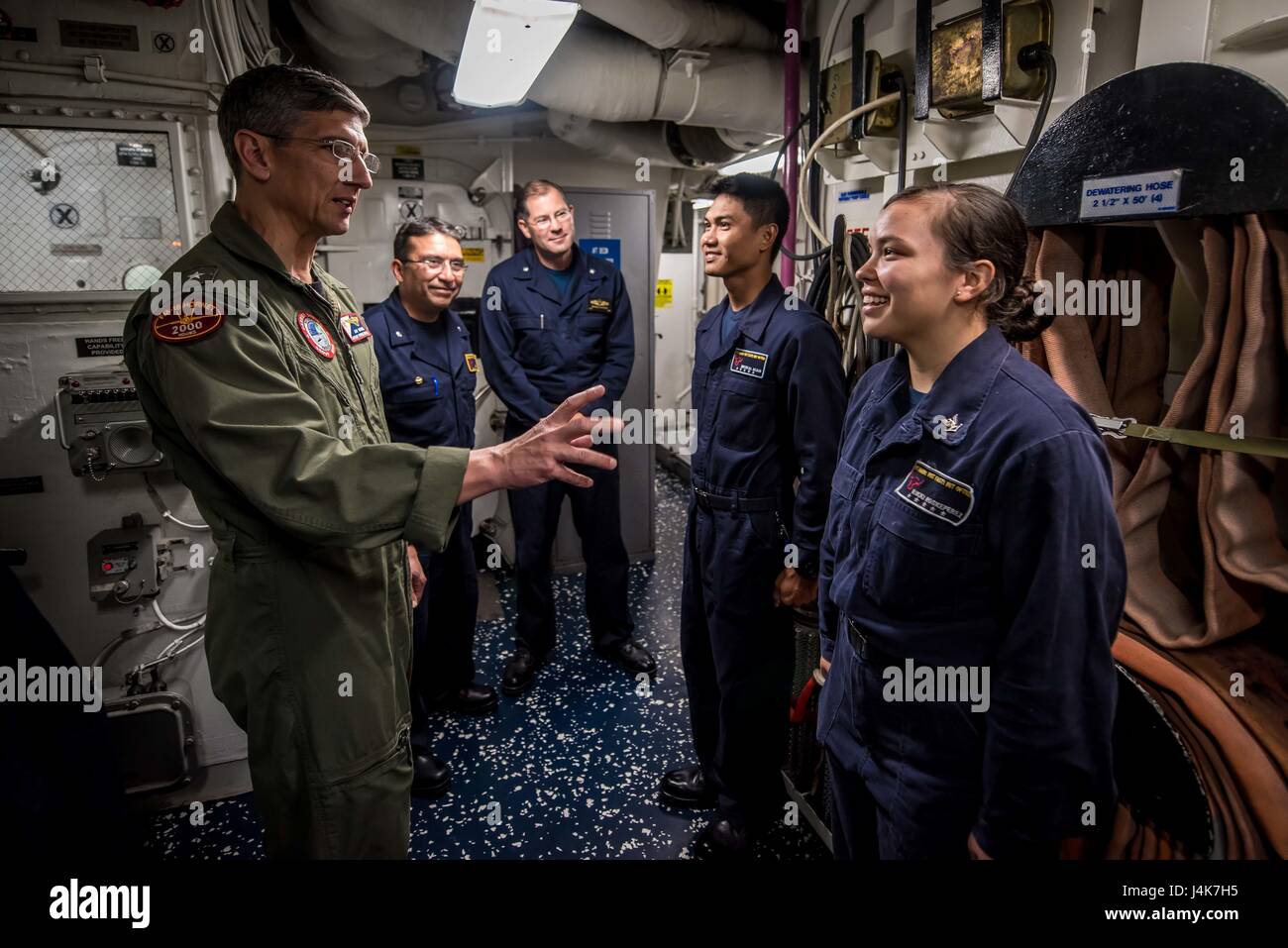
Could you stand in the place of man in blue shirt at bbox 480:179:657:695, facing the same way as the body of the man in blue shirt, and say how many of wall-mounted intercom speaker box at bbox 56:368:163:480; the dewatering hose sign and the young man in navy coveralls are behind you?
0

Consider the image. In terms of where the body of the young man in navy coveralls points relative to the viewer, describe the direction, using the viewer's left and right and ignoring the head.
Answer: facing the viewer and to the left of the viewer

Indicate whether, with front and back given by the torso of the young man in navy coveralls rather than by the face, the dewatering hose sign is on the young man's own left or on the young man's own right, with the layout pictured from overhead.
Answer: on the young man's own left

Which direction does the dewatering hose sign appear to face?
toward the camera

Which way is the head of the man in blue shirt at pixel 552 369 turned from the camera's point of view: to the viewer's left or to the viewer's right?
to the viewer's right

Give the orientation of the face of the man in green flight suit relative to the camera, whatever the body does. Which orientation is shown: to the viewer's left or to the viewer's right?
to the viewer's right

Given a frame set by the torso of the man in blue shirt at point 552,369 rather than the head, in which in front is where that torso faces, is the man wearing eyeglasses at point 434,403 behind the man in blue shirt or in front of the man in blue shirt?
in front

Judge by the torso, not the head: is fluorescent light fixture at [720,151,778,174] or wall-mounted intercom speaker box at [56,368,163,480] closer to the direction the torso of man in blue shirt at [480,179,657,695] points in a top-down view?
the wall-mounted intercom speaker box

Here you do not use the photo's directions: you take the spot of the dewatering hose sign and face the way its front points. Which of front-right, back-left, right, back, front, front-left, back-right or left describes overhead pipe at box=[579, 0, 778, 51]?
back-right

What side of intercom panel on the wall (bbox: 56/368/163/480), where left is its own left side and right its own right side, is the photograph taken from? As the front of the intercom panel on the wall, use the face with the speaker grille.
front

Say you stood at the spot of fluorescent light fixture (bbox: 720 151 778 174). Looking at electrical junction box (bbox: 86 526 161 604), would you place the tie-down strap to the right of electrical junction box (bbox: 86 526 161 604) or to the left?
left

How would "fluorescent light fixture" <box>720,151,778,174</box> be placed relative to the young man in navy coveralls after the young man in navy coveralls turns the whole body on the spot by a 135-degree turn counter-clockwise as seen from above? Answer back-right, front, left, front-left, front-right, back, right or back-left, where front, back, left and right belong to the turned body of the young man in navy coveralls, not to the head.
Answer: left

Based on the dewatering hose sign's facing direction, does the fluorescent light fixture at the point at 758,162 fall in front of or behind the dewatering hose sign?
behind
